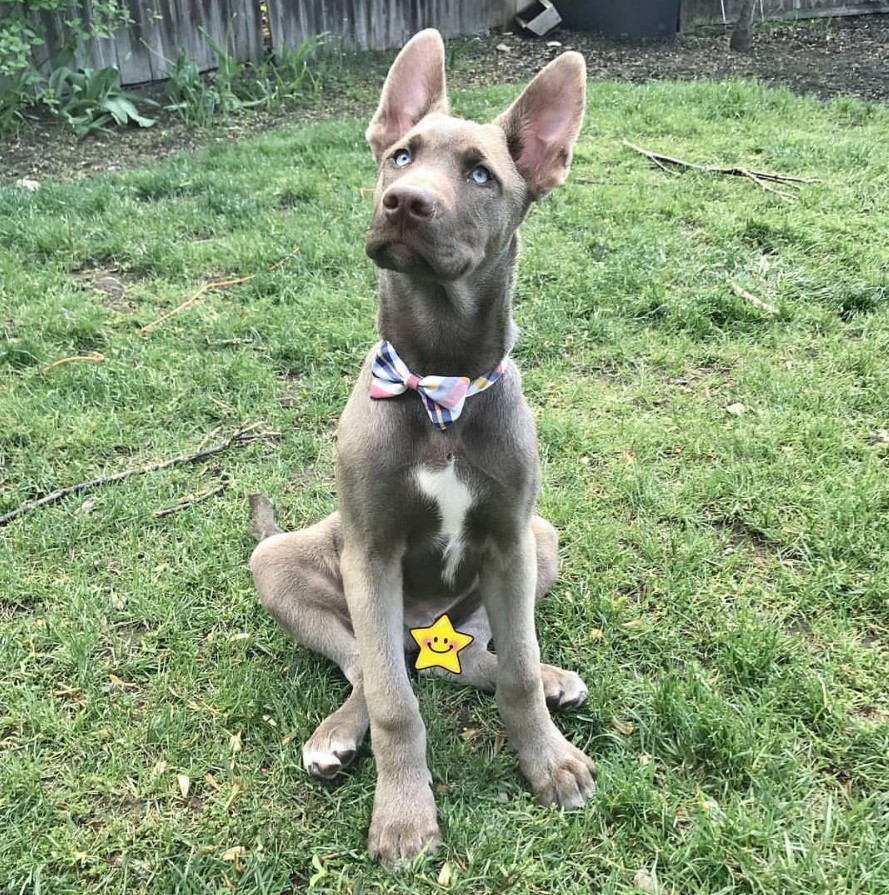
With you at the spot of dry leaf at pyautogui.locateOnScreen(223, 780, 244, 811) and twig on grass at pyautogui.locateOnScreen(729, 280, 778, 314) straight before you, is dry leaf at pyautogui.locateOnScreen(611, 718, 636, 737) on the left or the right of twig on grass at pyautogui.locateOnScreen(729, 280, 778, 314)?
right

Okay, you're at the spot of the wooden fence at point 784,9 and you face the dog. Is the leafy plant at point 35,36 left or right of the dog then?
right

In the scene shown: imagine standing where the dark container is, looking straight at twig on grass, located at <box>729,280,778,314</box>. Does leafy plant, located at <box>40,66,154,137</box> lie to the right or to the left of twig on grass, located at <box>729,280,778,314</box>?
right
